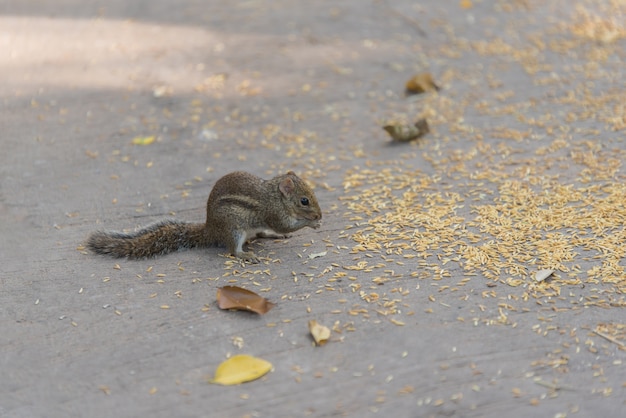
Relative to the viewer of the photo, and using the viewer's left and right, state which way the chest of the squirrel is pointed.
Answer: facing to the right of the viewer

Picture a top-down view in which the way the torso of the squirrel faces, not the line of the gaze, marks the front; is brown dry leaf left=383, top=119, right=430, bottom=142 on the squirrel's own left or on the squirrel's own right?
on the squirrel's own left

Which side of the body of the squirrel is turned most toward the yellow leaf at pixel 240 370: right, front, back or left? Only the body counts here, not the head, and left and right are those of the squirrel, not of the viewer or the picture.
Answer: right

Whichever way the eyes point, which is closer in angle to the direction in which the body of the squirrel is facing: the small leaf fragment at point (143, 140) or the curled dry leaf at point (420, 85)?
the curled dry leaf

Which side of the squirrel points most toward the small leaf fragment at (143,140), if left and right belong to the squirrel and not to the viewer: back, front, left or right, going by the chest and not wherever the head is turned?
left

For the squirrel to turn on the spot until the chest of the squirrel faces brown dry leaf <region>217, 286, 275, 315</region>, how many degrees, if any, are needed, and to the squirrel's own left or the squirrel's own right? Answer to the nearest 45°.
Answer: approximately 90° to the squirrel's own right

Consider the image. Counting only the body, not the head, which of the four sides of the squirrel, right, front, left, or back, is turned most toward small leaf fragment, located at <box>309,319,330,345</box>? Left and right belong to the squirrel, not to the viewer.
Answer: right

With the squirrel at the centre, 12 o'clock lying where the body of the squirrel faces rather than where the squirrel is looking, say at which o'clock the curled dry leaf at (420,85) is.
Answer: The curled dry leaf is roughly at 10 o'clock from the squirrel.
